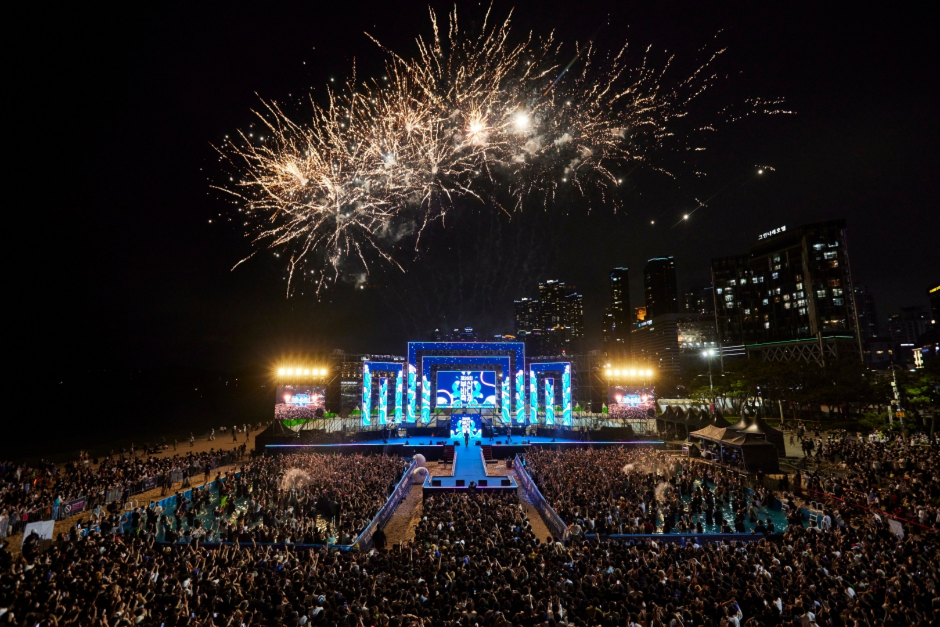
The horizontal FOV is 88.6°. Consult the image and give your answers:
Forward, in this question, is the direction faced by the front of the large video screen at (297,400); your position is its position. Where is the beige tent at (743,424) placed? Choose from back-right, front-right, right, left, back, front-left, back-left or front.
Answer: front-left

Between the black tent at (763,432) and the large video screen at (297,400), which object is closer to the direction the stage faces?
the black tent

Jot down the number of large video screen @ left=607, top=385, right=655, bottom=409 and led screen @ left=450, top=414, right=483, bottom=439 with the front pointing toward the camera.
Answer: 2

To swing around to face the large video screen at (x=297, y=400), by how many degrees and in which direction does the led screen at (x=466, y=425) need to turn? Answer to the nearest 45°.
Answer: approximately 90° to its right

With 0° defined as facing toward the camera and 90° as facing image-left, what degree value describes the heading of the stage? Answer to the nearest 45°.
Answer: approximately 0°

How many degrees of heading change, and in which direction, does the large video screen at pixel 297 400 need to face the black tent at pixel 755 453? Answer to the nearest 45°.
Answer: approximately 45° to its left

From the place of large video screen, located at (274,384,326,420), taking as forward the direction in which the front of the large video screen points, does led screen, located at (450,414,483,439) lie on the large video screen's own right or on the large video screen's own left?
on the large video screen's own left

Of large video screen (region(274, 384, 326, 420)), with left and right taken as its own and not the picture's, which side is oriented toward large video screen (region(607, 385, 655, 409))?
left

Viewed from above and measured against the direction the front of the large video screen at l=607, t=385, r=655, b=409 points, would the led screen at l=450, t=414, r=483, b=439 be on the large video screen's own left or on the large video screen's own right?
on the large video screen's own right

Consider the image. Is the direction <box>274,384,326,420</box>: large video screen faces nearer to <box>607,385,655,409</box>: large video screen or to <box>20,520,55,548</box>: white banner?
the white banner
